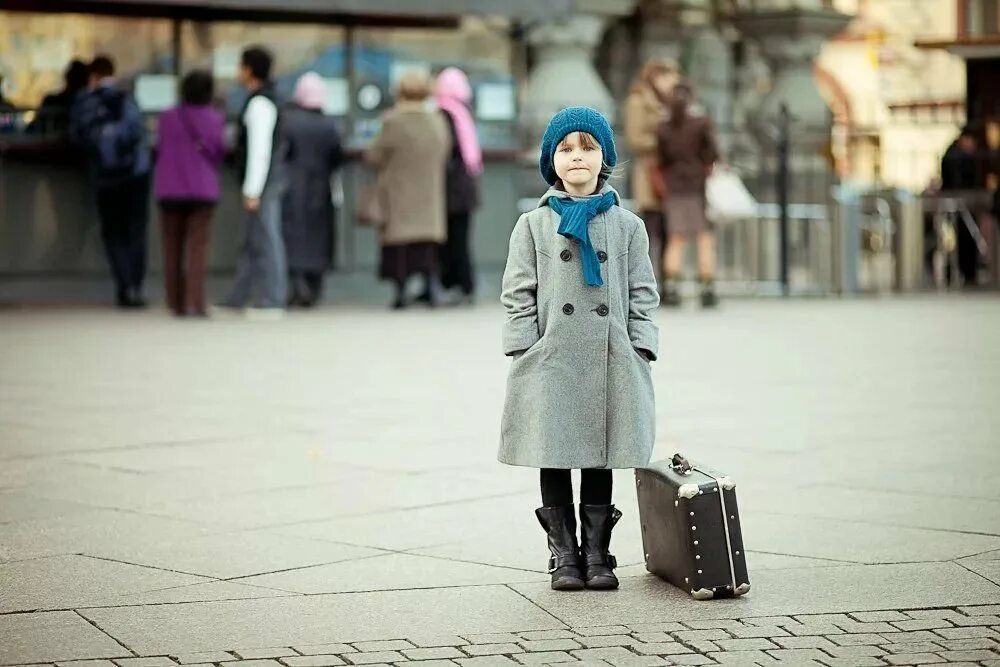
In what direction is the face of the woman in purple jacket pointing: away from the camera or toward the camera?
away from the camera

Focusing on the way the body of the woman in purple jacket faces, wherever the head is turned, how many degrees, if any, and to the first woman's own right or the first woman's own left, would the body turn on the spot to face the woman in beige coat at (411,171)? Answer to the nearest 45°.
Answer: approximately 90° to the first woman's own right

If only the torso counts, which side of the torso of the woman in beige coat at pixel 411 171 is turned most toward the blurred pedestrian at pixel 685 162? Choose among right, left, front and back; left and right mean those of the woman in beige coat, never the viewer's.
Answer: right

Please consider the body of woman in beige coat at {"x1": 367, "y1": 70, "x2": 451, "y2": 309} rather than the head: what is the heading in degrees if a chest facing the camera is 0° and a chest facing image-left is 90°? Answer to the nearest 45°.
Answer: approximately 180°

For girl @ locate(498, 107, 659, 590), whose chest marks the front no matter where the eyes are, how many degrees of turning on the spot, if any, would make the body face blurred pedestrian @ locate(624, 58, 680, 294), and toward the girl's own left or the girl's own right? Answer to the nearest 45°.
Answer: approximately 180°

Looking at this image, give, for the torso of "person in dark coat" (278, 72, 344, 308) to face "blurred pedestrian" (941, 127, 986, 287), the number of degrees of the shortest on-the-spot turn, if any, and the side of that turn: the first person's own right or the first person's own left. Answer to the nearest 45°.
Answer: approximately 45° to the first person's own right

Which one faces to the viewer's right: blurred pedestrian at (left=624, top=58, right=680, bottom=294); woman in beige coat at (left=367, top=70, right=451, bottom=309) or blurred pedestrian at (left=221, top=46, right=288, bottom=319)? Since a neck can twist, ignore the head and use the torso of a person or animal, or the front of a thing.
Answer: blurred pedestrian at (left=624, top=58, right=680, bottom=294)

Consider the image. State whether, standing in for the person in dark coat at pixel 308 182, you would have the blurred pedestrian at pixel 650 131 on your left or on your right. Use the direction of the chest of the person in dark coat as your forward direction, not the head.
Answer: on your right

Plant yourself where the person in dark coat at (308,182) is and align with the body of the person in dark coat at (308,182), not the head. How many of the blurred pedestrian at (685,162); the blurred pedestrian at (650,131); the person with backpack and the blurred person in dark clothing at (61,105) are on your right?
2

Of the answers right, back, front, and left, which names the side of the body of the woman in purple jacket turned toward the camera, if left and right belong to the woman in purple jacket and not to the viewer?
back

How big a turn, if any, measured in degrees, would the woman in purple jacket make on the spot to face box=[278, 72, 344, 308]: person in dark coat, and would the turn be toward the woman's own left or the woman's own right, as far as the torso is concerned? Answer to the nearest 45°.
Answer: approximately 45° to the woman's own right
